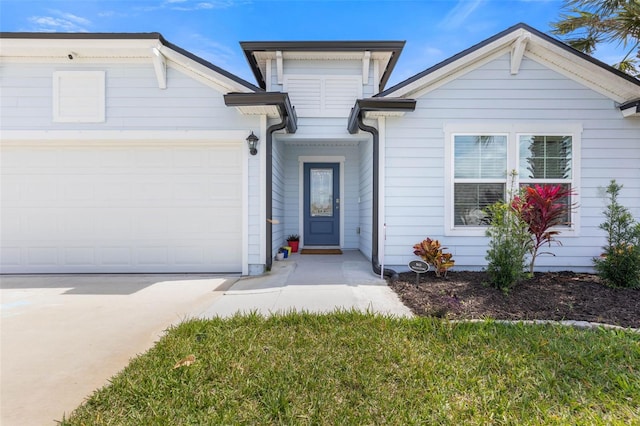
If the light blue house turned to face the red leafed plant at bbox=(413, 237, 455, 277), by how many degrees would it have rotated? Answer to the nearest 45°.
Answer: approximately 90° to its left

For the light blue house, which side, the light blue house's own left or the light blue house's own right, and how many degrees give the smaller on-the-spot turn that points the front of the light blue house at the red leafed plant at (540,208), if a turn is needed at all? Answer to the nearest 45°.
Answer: approximately 90° to the light blue house's own left

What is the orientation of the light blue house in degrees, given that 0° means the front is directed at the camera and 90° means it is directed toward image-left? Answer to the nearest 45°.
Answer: approximately 0°

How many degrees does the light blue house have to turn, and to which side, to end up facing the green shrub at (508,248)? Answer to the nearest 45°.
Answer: approximately 90° to its left

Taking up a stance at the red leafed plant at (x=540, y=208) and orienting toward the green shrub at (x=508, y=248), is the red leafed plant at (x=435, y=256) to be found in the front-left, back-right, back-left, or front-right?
front-right
